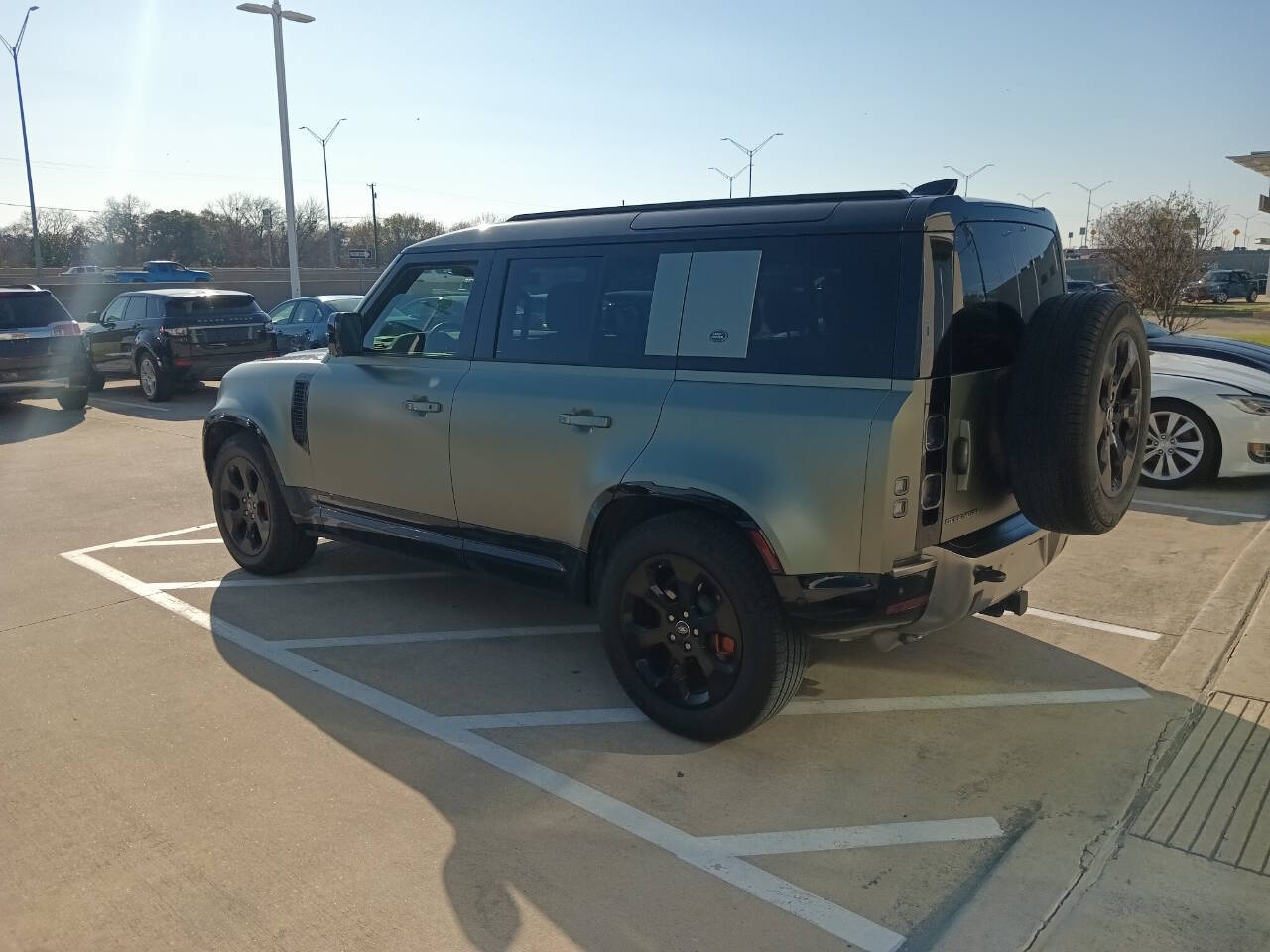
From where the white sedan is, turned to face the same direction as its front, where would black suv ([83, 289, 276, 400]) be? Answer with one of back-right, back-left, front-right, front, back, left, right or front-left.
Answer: back-right

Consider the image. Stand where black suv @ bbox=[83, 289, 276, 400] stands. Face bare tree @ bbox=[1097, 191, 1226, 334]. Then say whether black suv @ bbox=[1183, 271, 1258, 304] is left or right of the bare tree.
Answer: left

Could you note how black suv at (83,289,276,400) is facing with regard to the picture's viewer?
facing away from the viewer and to the left of the viewer

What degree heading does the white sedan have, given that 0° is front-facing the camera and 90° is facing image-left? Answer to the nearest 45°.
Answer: approximately 315°

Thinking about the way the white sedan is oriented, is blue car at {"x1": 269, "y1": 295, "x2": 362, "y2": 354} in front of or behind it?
behind

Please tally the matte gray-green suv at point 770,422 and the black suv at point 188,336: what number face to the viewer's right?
0

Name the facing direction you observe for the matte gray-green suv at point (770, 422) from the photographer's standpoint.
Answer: facing away from the viewer and to the left of the viewer

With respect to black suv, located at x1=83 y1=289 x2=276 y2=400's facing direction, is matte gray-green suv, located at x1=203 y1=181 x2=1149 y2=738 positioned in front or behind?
behind

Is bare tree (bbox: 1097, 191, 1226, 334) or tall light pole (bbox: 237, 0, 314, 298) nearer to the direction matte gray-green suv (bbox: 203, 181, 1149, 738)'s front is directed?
the tall light pole

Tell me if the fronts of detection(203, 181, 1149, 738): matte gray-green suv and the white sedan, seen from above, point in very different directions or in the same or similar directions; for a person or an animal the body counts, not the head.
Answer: very different directions

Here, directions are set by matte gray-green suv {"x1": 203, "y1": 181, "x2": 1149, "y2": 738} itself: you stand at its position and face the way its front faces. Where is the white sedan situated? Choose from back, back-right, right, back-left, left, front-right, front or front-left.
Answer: right

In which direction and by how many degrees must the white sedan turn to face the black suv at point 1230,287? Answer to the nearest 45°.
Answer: approximately 135° to its left

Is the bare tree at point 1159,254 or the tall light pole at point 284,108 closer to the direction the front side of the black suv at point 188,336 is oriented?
the tall light pole

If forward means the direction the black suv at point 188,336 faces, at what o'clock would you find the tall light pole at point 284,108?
The tall light pole is roughly at 2 o'clock from the black suv.
